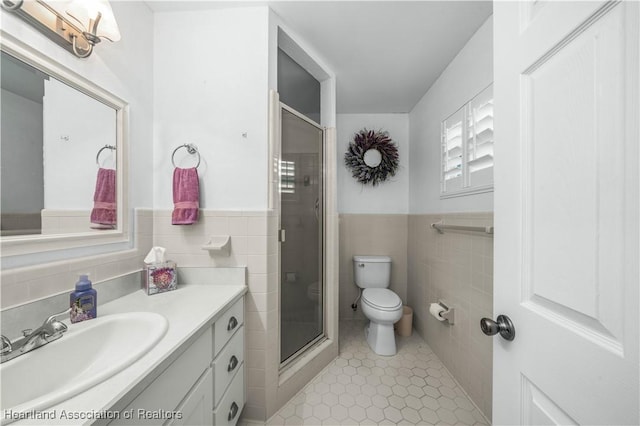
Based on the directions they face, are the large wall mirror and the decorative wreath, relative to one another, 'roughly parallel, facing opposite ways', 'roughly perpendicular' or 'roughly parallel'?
roughly perpendicular

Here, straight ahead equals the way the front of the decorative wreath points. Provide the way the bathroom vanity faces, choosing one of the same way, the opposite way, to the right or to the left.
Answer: to the left

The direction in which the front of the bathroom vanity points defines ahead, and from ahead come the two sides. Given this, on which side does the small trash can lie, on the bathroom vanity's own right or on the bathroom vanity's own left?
on the bathroom vanity's own left

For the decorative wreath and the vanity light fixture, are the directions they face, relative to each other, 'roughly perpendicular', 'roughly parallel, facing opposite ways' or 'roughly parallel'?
roughly perpendicular

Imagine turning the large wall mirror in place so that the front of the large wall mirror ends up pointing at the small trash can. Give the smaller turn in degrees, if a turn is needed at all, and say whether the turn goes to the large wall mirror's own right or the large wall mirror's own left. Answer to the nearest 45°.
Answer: approximately 45° to the large wall mirror's own left

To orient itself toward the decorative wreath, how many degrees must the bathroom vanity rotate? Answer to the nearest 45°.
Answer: approximately 45° to its left

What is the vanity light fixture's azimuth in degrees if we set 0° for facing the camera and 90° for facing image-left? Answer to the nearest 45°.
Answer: approximately 315°

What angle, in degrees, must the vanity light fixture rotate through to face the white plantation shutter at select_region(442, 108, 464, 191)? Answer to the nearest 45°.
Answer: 0° — it already faces it
